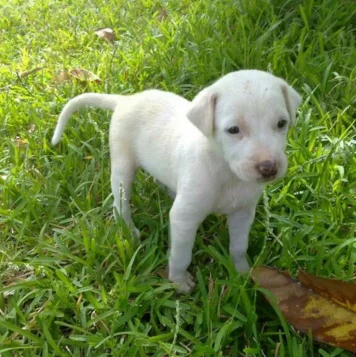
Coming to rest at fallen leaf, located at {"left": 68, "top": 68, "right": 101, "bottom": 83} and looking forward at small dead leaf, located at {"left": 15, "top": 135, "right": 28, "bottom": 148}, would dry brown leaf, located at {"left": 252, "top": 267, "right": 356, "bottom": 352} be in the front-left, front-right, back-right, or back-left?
front-left

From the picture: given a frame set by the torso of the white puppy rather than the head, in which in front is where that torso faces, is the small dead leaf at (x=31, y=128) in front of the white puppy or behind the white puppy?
behind

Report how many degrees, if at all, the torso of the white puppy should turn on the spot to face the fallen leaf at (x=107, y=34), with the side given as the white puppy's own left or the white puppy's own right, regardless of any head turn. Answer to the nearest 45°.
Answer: approximately 135° to the white puppy's own left

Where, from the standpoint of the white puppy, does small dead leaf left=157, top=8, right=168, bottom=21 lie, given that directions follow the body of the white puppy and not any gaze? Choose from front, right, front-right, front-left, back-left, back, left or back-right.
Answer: back-left

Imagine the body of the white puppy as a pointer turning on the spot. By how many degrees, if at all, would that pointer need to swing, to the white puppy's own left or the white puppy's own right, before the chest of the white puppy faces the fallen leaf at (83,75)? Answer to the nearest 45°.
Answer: approximately 180°

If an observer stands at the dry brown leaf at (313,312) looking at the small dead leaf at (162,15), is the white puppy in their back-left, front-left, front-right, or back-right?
front-left

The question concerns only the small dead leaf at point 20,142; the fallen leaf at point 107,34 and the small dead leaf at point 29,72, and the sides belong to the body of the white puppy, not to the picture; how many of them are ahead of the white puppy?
0

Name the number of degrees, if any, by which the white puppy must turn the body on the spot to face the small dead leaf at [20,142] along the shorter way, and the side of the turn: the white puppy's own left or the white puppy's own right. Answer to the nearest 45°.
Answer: approximately 180°

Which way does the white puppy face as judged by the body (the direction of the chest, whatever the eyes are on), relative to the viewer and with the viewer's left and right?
facing the viewer and to the right of the viewer

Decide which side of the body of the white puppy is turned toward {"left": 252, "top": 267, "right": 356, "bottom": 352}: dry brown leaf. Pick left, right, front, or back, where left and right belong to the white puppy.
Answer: front

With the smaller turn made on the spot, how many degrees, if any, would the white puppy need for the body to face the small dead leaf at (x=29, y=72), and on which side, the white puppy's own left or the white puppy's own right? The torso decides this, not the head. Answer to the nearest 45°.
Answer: approximately 180°

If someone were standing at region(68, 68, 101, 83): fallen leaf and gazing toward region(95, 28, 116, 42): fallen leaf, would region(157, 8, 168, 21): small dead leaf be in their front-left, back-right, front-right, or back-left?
front-right
